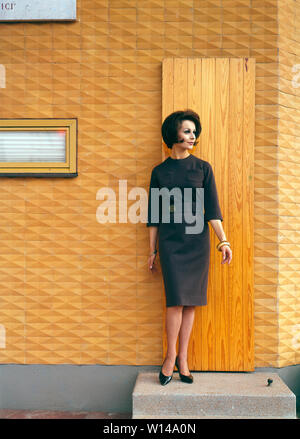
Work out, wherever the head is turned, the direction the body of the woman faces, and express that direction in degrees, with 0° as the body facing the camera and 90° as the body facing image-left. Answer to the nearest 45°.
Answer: approximately 0°

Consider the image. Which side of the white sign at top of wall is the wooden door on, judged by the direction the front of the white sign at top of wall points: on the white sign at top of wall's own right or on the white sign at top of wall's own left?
on the white sign at top of wall's own left

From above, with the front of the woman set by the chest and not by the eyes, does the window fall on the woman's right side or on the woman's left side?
on the woman's right side

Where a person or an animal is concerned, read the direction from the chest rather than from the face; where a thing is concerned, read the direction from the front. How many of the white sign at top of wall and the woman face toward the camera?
2
